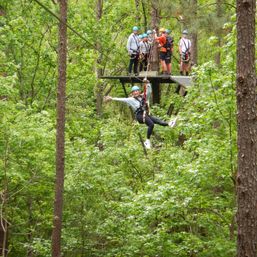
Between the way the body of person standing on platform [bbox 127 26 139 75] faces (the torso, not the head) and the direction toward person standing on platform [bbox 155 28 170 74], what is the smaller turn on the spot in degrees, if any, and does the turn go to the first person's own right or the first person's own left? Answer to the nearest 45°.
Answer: approximately 45° to the first person's own left

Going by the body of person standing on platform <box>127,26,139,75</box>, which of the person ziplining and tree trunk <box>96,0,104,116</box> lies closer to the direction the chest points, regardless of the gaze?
the person ziplining

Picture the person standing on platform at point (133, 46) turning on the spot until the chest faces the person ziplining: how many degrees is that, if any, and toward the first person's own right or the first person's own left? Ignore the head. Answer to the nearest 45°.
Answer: approximately 45° to the first person's own right

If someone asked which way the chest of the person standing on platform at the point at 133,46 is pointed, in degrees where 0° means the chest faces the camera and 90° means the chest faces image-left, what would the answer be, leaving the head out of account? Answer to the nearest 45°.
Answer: approximately 315°

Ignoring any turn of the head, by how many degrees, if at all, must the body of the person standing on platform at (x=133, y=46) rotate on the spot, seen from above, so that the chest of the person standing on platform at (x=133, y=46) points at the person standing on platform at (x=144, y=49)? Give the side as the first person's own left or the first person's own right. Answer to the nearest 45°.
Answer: approximately 90° to the first person's own left

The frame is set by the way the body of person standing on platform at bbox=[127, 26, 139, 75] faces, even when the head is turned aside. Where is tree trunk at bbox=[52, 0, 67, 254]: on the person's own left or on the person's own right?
on the person's own right

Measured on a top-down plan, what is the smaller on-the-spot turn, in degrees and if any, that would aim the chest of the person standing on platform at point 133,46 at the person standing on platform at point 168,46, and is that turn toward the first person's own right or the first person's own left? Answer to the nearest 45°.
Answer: approximately 45° to the first person's own left
